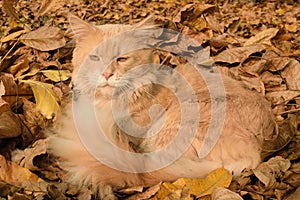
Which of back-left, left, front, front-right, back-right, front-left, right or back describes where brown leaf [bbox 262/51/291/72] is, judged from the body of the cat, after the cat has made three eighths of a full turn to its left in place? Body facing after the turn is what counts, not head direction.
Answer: front-left

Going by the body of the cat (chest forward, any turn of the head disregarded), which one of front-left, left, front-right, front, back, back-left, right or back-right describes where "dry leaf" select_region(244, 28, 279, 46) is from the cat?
back

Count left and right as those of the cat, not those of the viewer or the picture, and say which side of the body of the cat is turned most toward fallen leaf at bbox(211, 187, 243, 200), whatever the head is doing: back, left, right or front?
left

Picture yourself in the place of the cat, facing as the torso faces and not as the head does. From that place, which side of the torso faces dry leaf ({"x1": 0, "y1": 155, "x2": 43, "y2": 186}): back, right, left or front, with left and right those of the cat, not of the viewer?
front

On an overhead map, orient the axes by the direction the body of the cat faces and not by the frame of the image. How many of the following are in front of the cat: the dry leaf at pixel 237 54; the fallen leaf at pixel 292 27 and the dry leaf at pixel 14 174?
1

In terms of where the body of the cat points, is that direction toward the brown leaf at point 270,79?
no

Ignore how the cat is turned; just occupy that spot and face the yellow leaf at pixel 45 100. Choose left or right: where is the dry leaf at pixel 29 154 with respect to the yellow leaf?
left

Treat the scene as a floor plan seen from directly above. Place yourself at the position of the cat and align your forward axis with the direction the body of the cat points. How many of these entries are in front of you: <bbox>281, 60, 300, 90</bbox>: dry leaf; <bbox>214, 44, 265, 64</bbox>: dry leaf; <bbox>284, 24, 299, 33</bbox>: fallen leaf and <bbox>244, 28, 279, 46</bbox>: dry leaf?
0

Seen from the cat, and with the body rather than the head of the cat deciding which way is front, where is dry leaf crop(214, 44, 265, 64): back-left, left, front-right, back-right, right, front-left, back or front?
back

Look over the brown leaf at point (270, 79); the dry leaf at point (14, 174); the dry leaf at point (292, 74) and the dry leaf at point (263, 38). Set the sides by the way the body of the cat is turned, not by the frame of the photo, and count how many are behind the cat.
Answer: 3

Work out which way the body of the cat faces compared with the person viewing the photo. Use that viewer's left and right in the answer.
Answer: facing the viewer and to the left of the viewer

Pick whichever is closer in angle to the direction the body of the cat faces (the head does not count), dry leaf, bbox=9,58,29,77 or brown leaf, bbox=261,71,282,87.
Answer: the dry leaf

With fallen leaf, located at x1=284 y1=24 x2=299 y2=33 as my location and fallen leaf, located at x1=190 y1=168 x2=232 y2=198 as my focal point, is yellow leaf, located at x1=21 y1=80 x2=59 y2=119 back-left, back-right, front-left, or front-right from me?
front-right

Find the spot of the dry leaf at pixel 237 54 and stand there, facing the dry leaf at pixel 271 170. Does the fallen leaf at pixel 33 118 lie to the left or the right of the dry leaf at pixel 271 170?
right

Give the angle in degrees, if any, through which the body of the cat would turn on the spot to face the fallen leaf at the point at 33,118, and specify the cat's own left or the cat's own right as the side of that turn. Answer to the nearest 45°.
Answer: approximately 45° to the cat's own right

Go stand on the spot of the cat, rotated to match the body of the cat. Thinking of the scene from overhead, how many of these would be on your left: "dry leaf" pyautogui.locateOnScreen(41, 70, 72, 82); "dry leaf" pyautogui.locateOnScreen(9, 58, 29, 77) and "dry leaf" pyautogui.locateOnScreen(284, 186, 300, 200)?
1

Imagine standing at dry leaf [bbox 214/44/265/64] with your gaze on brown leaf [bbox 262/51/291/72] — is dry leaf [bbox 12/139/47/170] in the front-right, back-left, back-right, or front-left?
back-right

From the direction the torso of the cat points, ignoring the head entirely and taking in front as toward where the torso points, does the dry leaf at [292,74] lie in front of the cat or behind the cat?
behind

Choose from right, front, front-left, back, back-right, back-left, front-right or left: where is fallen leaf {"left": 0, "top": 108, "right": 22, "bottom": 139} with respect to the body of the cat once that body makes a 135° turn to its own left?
back

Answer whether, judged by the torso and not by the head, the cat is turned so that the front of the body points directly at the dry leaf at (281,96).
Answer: no

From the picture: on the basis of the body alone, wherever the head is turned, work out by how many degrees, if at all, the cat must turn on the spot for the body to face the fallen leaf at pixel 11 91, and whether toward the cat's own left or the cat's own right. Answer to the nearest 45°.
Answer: approximately 45° to the cat's own right
